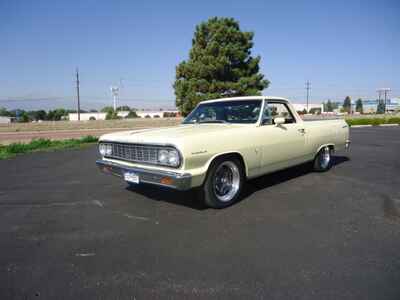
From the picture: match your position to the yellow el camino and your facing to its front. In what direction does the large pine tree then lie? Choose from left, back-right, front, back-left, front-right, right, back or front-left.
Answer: back-right

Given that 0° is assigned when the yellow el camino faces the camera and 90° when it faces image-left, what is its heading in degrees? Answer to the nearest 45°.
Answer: approximately 45°
